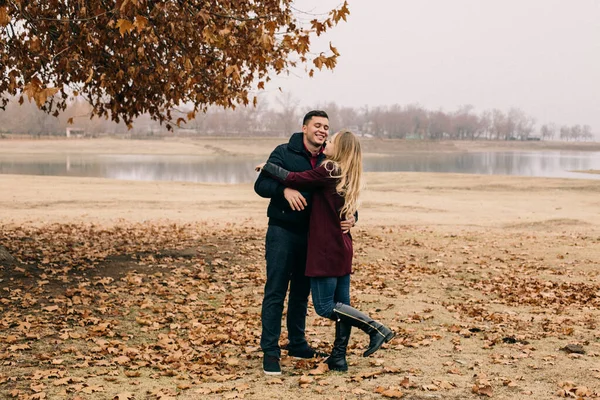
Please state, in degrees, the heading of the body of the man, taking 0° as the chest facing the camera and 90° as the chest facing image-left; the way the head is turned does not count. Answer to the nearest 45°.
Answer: approximately 315°

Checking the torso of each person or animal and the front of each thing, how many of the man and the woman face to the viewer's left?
1

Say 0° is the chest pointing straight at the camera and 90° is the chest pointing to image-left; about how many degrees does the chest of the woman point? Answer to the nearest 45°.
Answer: approximately 90°

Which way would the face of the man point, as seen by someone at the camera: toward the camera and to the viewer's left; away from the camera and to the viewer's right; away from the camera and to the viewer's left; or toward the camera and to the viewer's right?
toward the camera and to the viewer's right
